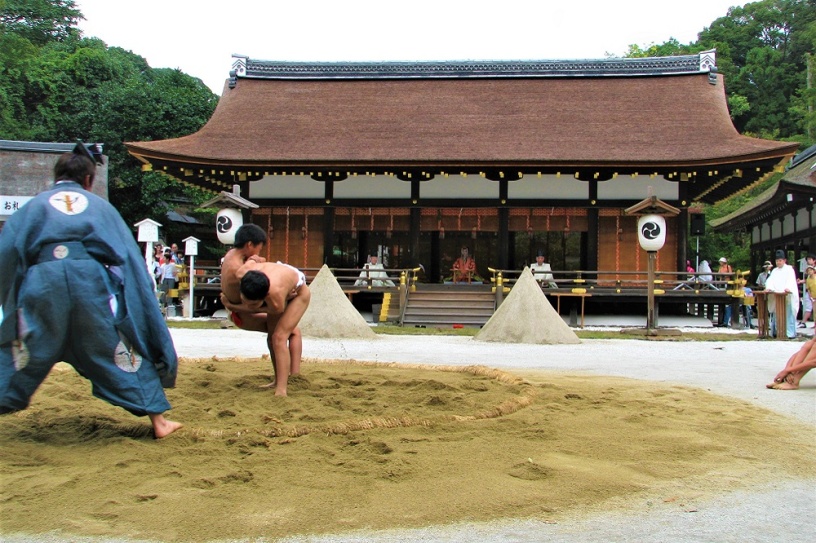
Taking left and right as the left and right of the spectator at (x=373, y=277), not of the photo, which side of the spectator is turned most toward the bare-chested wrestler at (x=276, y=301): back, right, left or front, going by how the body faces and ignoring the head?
front

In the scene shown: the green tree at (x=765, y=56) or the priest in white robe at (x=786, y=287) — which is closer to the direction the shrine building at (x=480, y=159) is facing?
the priest in white robe

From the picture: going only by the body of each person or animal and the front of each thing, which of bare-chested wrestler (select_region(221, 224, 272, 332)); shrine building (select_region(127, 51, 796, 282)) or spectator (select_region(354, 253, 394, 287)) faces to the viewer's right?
the bare-chested wrestler

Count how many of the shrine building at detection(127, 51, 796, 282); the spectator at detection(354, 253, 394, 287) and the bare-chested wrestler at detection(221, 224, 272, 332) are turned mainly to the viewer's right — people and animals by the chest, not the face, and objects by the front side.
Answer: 1

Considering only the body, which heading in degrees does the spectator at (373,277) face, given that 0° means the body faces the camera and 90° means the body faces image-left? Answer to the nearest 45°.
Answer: approximately 0°

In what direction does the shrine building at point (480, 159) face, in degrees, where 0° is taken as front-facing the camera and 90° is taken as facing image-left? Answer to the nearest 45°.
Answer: approximately 0°

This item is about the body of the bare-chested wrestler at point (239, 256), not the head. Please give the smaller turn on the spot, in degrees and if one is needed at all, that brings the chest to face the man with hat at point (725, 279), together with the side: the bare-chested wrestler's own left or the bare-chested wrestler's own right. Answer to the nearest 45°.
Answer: approximately 45° to the bare-chested wrestler's own left

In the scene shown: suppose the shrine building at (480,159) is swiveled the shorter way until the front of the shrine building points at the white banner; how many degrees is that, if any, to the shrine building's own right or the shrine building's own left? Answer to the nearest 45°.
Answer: approximately 45° to the shrine building's own right

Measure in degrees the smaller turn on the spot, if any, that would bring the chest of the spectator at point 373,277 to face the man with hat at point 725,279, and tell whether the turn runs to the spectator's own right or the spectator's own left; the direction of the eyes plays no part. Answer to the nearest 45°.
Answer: approximately 90° to the spectator's own left

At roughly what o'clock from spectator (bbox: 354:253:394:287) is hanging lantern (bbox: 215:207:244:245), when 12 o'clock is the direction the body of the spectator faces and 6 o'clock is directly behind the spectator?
The hanging lantern is roughly at 2 o'clock from the spectator.

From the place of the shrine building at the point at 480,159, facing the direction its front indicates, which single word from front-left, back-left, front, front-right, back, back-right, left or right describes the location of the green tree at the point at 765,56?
back-left

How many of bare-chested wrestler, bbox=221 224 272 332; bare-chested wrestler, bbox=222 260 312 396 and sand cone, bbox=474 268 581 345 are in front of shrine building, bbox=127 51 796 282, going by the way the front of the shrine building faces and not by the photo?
3
